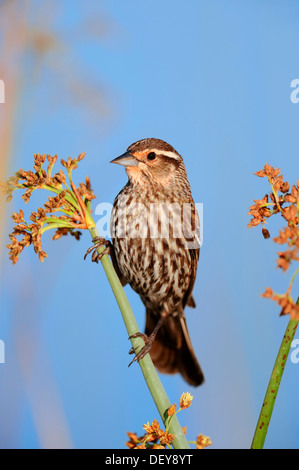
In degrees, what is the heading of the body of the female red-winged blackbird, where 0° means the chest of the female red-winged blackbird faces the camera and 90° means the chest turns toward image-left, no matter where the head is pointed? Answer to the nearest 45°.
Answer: approximately 45°

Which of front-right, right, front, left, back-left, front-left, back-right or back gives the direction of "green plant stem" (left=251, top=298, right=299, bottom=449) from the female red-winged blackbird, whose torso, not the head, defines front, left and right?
front-left
